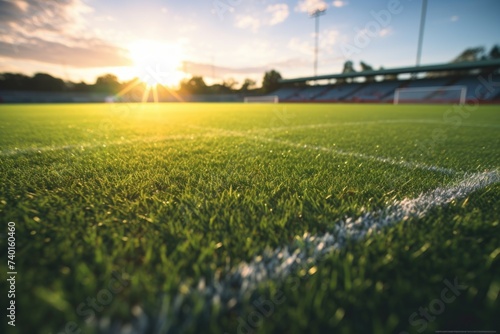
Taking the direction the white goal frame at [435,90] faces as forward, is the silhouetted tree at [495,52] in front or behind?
behind

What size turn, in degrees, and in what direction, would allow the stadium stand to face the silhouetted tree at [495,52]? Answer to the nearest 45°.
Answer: approximately 180°

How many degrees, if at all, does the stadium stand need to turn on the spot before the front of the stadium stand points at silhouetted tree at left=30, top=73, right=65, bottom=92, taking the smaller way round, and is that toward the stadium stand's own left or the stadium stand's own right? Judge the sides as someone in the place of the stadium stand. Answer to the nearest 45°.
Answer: approximately 45° to the stadium stand's own right

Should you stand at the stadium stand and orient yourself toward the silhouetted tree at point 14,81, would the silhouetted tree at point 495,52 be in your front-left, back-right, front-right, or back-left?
back-right

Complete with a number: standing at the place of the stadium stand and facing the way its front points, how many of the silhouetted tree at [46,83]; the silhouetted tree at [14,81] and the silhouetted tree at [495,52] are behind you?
1

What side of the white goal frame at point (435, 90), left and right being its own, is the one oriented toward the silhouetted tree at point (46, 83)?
right

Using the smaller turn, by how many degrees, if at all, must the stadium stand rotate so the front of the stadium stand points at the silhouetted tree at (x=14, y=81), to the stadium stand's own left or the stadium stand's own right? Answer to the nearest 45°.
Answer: approximately 45° to the stadium stand's own right

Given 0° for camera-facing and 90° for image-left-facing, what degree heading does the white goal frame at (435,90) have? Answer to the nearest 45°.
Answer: approximately 0°

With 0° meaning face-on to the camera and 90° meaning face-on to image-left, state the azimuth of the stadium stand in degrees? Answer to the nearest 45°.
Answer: approximately 45°

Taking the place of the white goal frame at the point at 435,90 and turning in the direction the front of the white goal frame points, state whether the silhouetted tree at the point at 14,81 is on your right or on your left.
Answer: on your right
